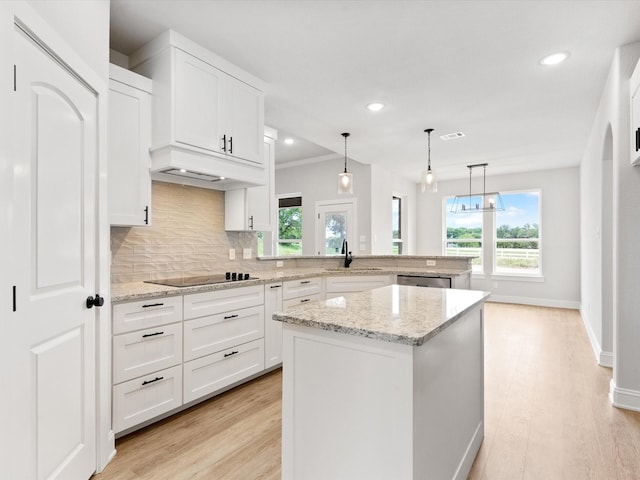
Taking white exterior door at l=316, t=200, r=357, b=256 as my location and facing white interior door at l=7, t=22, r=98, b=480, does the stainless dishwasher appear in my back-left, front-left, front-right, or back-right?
front-left

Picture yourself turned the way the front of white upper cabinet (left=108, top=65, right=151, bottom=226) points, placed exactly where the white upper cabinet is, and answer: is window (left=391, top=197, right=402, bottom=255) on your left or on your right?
on your left

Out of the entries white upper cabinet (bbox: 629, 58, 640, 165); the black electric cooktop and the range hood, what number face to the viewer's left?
1

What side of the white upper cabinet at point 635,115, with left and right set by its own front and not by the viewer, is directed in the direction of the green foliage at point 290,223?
front

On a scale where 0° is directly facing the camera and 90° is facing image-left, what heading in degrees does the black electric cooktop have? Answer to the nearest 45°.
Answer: approximately 315°

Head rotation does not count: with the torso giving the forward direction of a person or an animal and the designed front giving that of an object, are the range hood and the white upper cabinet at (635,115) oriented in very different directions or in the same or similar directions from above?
very different directions

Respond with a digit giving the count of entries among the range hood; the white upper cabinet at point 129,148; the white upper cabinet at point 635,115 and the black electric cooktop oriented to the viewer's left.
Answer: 1

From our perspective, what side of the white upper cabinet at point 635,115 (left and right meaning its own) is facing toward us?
left

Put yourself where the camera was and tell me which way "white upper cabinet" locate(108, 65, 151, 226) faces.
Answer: facing the viewer and to the right of the viewer

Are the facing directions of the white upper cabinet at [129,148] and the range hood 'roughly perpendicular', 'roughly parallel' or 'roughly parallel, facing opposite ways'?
roughly parallel

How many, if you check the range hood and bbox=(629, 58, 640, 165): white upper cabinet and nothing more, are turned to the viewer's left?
1

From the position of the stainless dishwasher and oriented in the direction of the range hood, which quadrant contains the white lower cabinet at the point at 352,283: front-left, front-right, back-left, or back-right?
front-right

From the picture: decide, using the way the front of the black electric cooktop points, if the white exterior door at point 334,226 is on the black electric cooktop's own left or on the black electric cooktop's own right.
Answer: on the black electric cooktop's own left

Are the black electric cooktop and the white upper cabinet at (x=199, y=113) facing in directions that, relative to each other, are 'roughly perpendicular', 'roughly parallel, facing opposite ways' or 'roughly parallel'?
roughly parallel
